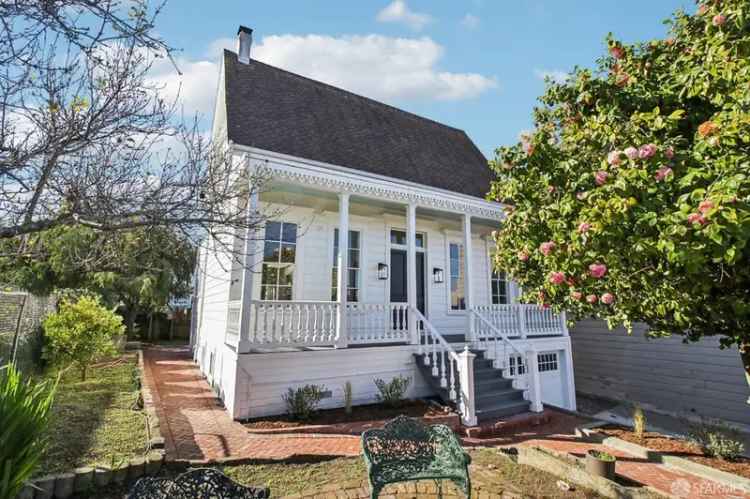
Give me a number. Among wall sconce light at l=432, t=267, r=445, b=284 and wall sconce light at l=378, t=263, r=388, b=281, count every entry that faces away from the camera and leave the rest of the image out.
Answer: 0

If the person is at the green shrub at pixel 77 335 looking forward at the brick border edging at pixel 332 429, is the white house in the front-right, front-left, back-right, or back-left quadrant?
front-left

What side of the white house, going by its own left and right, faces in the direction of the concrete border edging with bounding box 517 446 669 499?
front

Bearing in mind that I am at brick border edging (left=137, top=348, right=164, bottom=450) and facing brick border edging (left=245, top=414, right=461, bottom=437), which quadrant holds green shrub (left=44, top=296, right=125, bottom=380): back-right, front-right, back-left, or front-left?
back-left

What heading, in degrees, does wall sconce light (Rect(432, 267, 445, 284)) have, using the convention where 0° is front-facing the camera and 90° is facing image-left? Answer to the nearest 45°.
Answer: approximately 315°

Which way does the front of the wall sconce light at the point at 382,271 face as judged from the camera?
facing the viewer and to the right of the viewer

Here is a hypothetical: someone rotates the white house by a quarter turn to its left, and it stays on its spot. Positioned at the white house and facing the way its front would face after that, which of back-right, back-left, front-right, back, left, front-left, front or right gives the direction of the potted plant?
right

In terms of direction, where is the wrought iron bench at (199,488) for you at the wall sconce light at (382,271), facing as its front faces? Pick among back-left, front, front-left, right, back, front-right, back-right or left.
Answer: front-right

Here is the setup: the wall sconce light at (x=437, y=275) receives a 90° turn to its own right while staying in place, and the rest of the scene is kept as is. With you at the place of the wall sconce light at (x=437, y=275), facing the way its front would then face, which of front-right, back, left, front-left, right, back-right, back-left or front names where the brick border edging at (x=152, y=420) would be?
front

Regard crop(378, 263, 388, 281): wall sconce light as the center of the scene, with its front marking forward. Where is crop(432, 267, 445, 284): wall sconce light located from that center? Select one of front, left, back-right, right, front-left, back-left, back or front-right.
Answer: left

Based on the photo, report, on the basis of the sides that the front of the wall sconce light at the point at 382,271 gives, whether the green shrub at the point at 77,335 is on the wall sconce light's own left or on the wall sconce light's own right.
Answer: on the wall sconce light's own right

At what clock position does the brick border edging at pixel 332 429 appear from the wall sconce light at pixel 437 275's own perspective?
The brick border edging is roughly at 2 o'clock from the wall sconce light.

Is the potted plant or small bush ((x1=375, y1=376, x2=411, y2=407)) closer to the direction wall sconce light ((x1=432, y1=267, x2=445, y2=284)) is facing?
the potted plant

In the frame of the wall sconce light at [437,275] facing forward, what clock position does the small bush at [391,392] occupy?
The small bush is roughly at 2 o'clock from the wall sconce light.

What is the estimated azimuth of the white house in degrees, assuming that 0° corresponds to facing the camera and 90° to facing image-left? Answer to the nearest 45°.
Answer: approximately 315°

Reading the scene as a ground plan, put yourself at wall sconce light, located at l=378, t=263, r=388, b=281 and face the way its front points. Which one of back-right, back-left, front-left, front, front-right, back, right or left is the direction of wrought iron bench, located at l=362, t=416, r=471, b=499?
front-right
